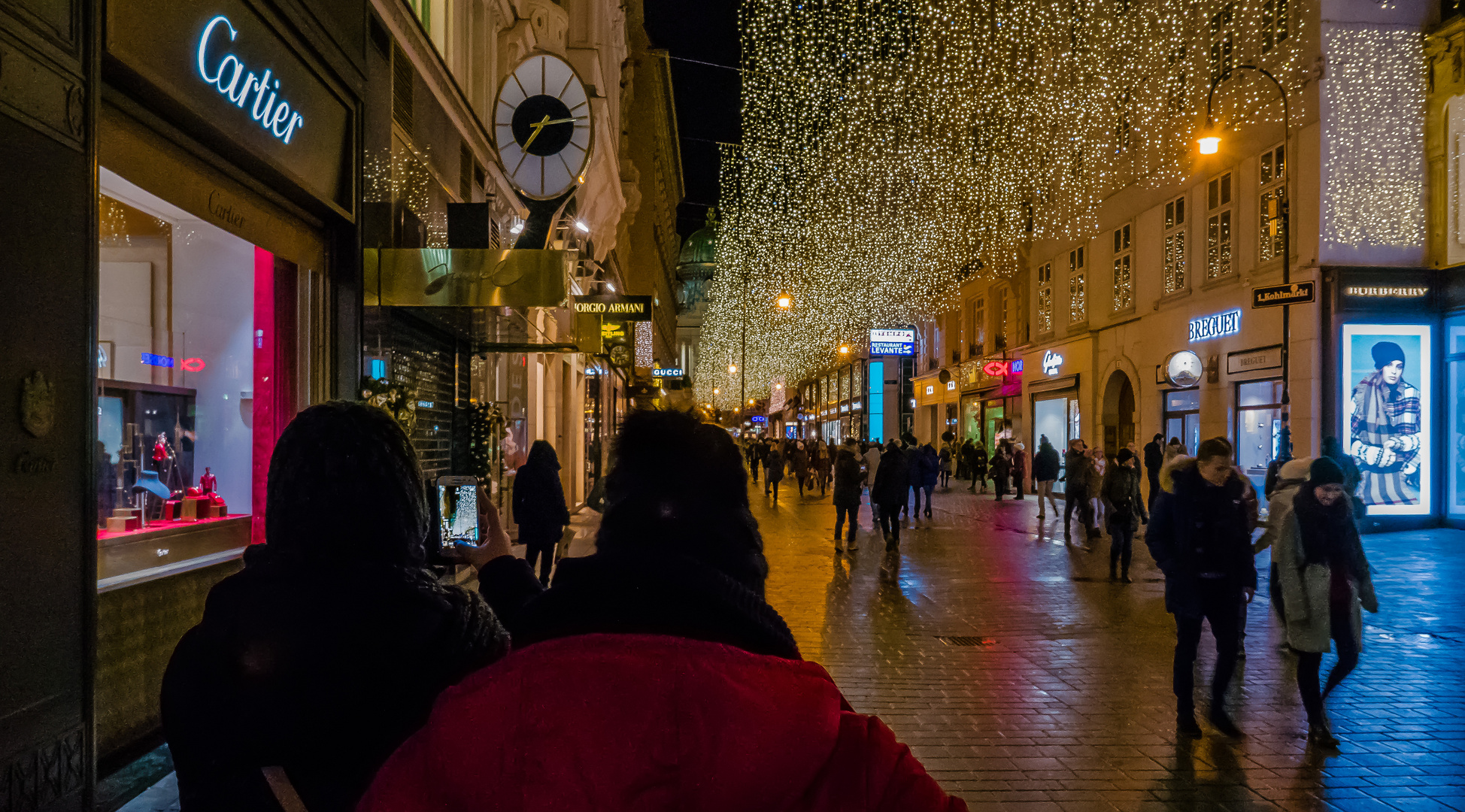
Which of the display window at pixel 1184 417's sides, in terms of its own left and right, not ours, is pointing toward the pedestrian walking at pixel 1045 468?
front

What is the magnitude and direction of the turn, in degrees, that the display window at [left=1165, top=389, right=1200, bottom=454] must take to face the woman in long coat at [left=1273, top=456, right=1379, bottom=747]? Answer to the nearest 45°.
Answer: approximately 45° to its left

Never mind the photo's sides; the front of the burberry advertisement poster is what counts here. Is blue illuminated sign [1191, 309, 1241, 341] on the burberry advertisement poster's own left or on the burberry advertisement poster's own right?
on the burberry advertisement poster's own right

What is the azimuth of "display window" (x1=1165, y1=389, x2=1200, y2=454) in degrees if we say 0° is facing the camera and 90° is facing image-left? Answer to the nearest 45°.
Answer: approximately 45°

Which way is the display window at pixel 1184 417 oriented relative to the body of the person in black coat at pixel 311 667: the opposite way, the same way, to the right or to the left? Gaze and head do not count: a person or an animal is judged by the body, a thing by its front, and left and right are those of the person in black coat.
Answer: to the left

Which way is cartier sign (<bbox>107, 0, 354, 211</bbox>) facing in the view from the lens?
facing the viewer and to the right of the viewer

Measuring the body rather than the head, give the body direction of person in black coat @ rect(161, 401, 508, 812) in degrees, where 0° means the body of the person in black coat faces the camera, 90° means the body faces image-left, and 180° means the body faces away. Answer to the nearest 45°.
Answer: approximately 180°

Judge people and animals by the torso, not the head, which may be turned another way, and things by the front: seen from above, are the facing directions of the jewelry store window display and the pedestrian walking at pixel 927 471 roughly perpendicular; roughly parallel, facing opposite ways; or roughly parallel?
roughly perpendicular

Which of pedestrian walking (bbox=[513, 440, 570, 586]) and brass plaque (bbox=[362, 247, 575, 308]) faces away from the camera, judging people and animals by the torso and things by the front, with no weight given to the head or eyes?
the pedestrian walking

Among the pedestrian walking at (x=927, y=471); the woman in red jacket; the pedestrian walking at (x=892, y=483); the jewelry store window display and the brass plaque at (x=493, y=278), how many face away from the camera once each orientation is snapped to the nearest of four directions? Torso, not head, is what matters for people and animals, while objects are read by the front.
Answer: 3

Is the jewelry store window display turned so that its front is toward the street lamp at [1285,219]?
no

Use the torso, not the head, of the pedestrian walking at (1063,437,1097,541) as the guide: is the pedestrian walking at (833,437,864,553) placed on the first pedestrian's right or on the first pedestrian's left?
on the first pedestrian's right

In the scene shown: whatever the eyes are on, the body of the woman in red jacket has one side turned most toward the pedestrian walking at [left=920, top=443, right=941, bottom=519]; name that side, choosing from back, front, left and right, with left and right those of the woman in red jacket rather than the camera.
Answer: front
